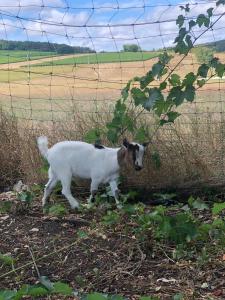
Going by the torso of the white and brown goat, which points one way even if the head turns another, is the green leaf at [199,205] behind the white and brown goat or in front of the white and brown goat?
in front

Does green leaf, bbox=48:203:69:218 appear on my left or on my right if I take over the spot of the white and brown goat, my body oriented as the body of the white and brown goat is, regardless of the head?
on my right

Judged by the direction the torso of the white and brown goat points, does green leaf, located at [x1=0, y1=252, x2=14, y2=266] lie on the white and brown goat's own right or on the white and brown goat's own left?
on the white and brown goat's own right

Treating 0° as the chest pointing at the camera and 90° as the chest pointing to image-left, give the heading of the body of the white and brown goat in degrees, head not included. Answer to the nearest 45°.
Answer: approximately 270°
